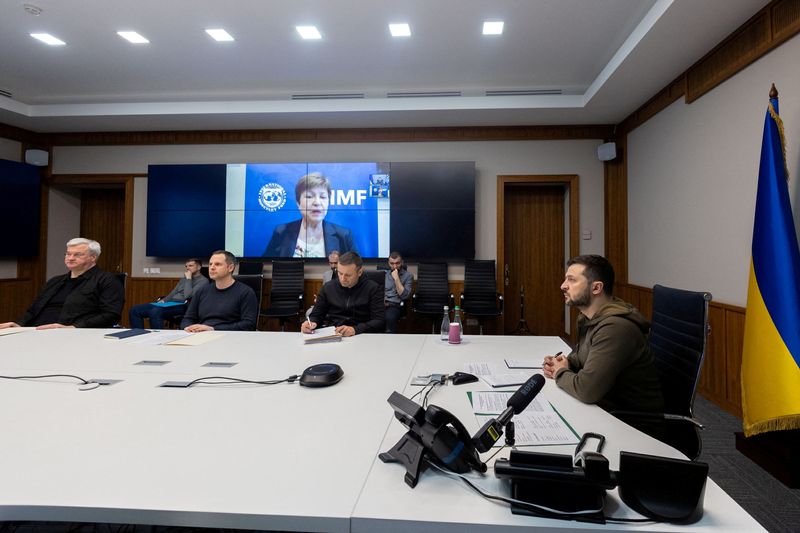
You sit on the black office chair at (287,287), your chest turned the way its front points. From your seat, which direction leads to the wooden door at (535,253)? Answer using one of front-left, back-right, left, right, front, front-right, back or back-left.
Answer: back-left

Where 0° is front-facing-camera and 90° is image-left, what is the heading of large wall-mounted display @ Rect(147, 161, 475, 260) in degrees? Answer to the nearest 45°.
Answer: approximately 0°

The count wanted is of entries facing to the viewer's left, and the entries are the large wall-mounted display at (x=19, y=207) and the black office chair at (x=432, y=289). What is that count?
0

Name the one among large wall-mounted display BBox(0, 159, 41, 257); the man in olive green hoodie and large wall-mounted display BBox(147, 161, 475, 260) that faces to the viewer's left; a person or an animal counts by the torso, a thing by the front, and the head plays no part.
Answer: the man in olive green hoodie

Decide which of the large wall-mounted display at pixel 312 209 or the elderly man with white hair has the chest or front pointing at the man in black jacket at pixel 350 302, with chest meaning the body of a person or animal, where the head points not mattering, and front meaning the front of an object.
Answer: the large wall-mounted display

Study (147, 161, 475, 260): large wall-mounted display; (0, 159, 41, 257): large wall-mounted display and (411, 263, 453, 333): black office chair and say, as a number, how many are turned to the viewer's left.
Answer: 0

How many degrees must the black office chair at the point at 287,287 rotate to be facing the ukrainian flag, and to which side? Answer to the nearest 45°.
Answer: approximately 90° to its left

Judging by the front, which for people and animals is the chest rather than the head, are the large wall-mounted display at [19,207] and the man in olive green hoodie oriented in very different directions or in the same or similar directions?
very different directions

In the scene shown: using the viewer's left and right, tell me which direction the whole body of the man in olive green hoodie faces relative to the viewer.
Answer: facing to the left of the viewer

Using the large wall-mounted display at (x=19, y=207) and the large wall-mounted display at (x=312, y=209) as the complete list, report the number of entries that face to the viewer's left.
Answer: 0

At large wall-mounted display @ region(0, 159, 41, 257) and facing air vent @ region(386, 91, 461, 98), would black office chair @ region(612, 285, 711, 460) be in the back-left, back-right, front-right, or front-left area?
front-right

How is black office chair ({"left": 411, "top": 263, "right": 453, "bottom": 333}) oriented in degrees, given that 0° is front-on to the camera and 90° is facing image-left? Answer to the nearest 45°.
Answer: approximately 0°

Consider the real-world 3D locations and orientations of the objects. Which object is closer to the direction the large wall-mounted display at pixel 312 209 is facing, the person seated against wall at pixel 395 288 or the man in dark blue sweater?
the man in dark blue sweater

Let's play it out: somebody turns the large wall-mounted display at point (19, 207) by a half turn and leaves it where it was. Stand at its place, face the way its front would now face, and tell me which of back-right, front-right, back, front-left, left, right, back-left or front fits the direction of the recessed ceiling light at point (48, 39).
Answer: back-left

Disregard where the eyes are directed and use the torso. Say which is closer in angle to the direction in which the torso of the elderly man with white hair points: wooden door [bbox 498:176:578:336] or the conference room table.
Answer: the conference room table

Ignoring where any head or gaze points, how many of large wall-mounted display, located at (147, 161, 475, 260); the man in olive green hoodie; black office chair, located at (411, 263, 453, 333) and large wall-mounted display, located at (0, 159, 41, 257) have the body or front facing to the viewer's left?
1
